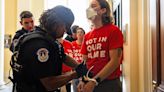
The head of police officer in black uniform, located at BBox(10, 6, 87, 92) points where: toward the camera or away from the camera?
away from the camera

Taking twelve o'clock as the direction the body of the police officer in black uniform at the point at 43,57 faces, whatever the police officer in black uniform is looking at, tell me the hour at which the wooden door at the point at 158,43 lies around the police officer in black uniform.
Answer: The wooden door is roughly at 12 o'clock from the police officer in black uniform.

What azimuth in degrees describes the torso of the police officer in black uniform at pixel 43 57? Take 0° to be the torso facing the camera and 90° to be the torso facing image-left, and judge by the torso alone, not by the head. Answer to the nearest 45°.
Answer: approximately 270°
